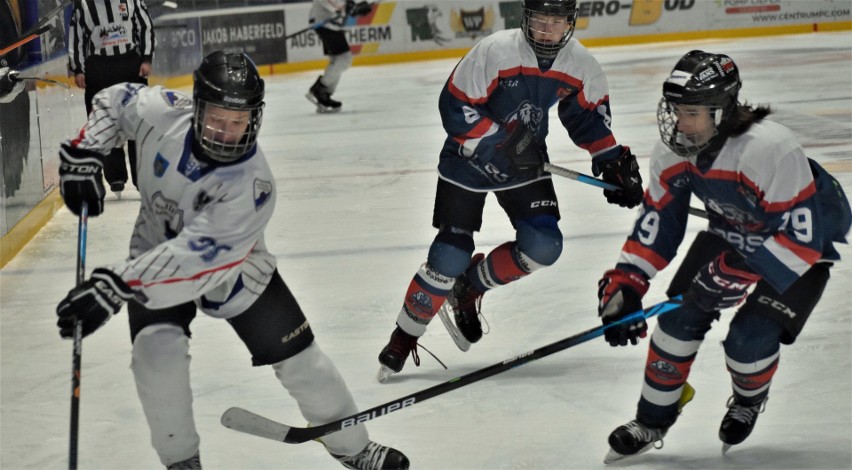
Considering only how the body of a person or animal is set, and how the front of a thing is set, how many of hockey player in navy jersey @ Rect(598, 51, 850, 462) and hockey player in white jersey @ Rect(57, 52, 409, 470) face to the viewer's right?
0

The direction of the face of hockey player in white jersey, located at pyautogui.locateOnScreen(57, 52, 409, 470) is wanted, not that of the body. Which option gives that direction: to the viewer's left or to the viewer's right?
to the viewer's right

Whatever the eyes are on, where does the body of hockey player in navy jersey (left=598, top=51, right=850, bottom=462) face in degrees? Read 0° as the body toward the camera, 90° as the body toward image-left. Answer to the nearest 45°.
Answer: approximately 45°

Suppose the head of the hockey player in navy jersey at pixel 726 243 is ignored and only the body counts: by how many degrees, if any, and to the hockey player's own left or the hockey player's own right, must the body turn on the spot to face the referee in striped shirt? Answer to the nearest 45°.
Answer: approximately 90° to the hockey player's own right

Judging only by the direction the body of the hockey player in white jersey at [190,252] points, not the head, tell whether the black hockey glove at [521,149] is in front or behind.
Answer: behind

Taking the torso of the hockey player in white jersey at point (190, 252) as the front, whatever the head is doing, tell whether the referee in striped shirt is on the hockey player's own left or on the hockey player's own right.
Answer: on the hockey player's own right
